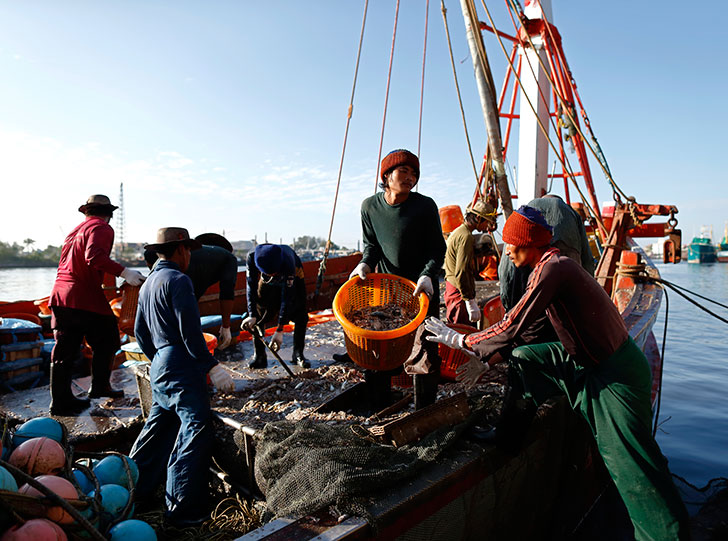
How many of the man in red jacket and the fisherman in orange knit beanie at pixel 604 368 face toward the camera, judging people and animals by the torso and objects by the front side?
0

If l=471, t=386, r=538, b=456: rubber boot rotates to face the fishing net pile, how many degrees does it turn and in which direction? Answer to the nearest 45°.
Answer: approximately 45° to its left

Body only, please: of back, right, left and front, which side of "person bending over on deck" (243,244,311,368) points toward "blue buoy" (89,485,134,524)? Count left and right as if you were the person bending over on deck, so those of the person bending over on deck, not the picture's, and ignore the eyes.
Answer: front

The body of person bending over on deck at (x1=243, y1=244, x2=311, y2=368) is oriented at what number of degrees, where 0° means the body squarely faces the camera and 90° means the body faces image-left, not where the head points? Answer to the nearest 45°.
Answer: approximately 0°

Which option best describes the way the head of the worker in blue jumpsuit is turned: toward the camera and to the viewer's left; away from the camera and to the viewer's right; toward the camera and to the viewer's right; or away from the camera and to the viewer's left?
away from the camera and to the viewer's right

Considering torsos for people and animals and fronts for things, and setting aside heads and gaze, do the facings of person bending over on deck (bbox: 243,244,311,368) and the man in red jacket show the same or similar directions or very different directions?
very different directions

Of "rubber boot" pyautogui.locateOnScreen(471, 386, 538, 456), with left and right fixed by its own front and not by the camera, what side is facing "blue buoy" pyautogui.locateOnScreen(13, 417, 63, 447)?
front

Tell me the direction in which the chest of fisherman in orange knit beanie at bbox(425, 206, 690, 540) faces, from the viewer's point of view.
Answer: to the viewer's left

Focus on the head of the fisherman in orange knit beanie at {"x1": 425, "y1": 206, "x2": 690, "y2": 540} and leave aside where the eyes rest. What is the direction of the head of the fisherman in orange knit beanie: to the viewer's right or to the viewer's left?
to the viewer's left

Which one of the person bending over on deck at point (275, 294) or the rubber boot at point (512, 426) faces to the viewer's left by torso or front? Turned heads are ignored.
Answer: the rubber boot
